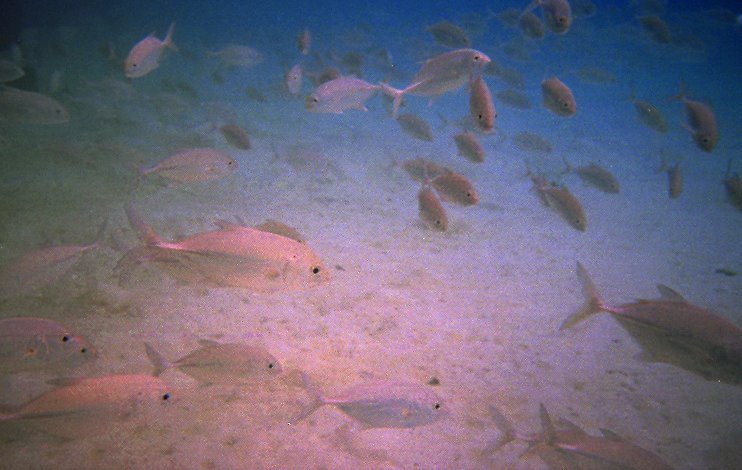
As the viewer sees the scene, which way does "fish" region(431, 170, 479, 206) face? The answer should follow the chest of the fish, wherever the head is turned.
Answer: to the viewer's right

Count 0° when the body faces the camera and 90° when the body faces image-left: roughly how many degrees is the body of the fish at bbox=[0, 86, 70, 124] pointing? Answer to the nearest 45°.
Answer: approximately 270°

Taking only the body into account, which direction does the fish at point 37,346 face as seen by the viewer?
to the viewer's right

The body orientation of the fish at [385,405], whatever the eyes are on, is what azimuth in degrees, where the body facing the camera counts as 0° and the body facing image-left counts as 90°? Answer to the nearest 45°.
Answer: approximately 270°

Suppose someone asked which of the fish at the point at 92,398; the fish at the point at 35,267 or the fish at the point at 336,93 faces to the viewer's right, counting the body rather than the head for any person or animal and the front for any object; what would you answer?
the fish at the point at 92,398

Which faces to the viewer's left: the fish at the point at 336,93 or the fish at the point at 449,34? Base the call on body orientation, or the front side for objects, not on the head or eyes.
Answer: the fish at the point at 336,93

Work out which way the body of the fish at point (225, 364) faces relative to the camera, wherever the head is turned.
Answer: to the viewer's right

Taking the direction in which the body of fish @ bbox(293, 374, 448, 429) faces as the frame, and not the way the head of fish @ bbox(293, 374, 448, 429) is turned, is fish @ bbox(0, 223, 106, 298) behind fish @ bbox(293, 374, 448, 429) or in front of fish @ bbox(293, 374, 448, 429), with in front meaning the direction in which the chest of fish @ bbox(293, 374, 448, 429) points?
behind

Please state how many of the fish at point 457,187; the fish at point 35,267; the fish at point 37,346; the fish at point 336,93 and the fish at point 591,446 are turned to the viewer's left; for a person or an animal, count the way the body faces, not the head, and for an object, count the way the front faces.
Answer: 2

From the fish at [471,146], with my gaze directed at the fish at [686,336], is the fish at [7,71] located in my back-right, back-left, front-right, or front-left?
back-right

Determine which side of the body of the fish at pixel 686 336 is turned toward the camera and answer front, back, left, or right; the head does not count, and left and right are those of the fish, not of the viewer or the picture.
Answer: right

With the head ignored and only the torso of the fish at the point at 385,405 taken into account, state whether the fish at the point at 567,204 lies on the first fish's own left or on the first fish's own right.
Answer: on the first fish's own left
